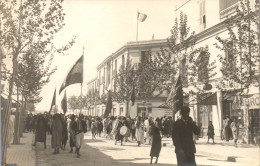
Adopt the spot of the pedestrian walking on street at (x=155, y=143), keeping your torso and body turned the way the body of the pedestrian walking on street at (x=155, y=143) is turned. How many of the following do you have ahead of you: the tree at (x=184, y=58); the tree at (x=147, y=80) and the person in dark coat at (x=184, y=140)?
2

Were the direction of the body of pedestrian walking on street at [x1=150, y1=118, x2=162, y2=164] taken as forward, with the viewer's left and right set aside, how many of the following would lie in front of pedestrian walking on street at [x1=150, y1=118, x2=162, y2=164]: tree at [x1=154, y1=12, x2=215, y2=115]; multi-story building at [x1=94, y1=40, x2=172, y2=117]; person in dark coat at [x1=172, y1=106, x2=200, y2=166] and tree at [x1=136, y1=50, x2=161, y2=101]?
3

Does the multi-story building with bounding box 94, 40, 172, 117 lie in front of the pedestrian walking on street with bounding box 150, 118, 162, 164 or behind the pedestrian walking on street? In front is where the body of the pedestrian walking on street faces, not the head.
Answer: in front

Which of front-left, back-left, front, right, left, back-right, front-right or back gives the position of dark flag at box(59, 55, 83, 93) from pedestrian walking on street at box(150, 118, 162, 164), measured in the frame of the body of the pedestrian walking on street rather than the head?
front-left

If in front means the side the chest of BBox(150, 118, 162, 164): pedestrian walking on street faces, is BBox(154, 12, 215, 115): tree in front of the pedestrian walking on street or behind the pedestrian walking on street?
in front

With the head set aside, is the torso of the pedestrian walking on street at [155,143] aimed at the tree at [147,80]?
yes

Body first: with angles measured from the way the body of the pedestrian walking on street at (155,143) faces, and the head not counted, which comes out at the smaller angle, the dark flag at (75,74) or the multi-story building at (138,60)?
the multi-story building

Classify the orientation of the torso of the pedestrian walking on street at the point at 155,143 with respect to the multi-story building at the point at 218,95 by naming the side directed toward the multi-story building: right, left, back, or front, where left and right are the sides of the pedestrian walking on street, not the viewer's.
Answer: front

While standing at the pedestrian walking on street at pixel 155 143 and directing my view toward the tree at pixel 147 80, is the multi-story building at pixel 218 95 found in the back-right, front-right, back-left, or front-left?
front-right

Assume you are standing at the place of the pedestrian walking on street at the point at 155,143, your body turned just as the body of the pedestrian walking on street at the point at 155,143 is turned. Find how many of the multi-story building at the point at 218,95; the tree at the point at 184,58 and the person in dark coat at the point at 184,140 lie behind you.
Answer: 1

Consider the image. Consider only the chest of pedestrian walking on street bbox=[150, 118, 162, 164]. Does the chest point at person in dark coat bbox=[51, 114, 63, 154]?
no

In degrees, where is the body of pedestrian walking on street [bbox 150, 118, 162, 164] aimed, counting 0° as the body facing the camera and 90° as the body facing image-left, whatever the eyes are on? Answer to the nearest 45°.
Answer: approximately 180°

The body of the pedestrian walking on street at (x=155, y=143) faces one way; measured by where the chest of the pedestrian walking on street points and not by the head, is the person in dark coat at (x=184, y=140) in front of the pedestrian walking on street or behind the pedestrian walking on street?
behind

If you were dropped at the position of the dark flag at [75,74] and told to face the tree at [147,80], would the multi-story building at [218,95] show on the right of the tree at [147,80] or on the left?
right
